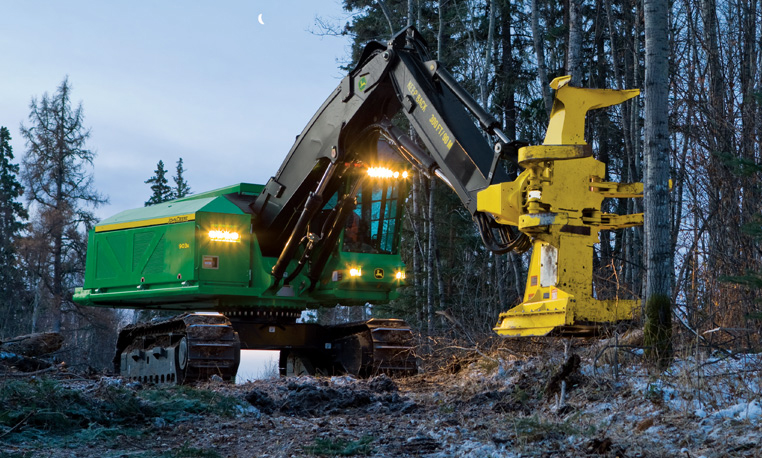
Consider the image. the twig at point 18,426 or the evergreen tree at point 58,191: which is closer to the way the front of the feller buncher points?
the twig

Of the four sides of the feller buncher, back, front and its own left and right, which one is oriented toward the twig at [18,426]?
right

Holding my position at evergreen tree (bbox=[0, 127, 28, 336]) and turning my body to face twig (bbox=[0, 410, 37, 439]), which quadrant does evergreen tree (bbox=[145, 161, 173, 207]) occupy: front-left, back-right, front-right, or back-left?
back-left

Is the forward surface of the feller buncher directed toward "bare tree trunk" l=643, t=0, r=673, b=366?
yes

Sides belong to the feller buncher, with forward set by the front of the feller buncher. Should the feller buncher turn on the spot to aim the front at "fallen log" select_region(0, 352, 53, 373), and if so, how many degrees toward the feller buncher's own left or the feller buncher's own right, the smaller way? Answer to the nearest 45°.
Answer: approximately 135° to the feller buncher's own right

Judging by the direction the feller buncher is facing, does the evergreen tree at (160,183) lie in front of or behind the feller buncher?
behind

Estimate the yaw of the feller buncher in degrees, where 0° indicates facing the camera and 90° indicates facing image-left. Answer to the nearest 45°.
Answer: approximately 315°

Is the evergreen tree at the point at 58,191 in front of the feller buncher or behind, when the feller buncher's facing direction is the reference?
behind

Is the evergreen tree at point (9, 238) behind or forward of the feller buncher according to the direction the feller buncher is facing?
behind

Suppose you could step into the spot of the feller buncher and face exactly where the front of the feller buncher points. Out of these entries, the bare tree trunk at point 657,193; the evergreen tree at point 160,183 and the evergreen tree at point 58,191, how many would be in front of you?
1

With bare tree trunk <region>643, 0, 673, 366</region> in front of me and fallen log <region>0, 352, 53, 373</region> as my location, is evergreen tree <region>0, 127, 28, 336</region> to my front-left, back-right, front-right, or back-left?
back-left
